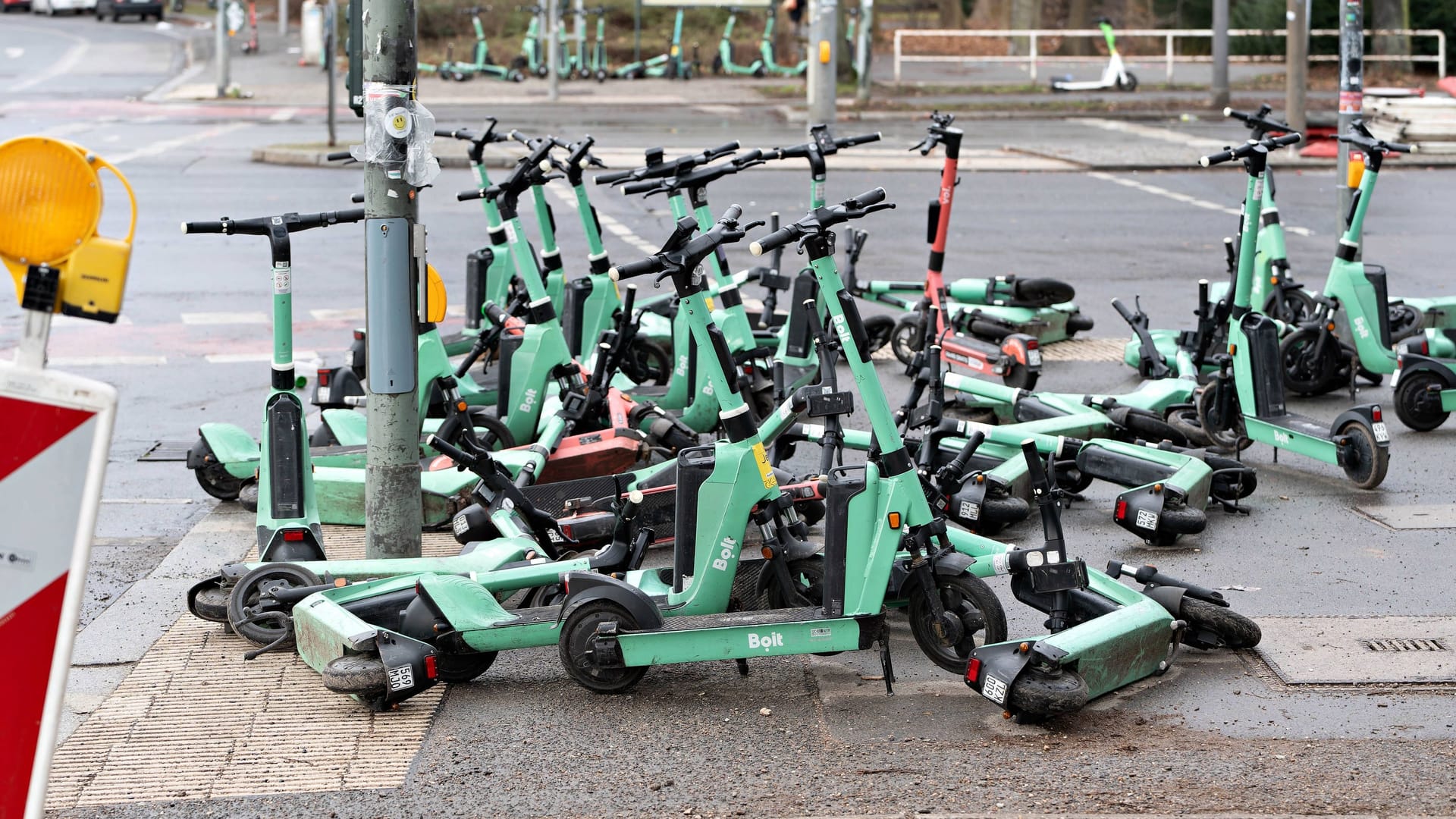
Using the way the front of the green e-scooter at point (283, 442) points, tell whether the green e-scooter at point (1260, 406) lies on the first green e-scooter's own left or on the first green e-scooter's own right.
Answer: on the first green e-scooter's own right

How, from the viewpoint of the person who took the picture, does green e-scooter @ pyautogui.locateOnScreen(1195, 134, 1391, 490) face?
facing away from the viewer and to the left of the viewer

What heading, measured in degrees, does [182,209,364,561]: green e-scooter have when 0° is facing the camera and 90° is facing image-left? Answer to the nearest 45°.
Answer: approximately 180°

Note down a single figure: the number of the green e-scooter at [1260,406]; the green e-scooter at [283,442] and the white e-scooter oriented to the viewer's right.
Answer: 1

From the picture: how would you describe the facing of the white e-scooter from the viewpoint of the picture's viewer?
facing to the right of the viewer

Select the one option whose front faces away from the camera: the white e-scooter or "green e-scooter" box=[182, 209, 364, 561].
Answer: the green e-scooter

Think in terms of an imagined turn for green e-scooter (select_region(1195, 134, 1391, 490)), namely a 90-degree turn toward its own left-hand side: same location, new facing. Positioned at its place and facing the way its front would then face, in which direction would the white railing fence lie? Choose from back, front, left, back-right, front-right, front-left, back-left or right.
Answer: back-right
